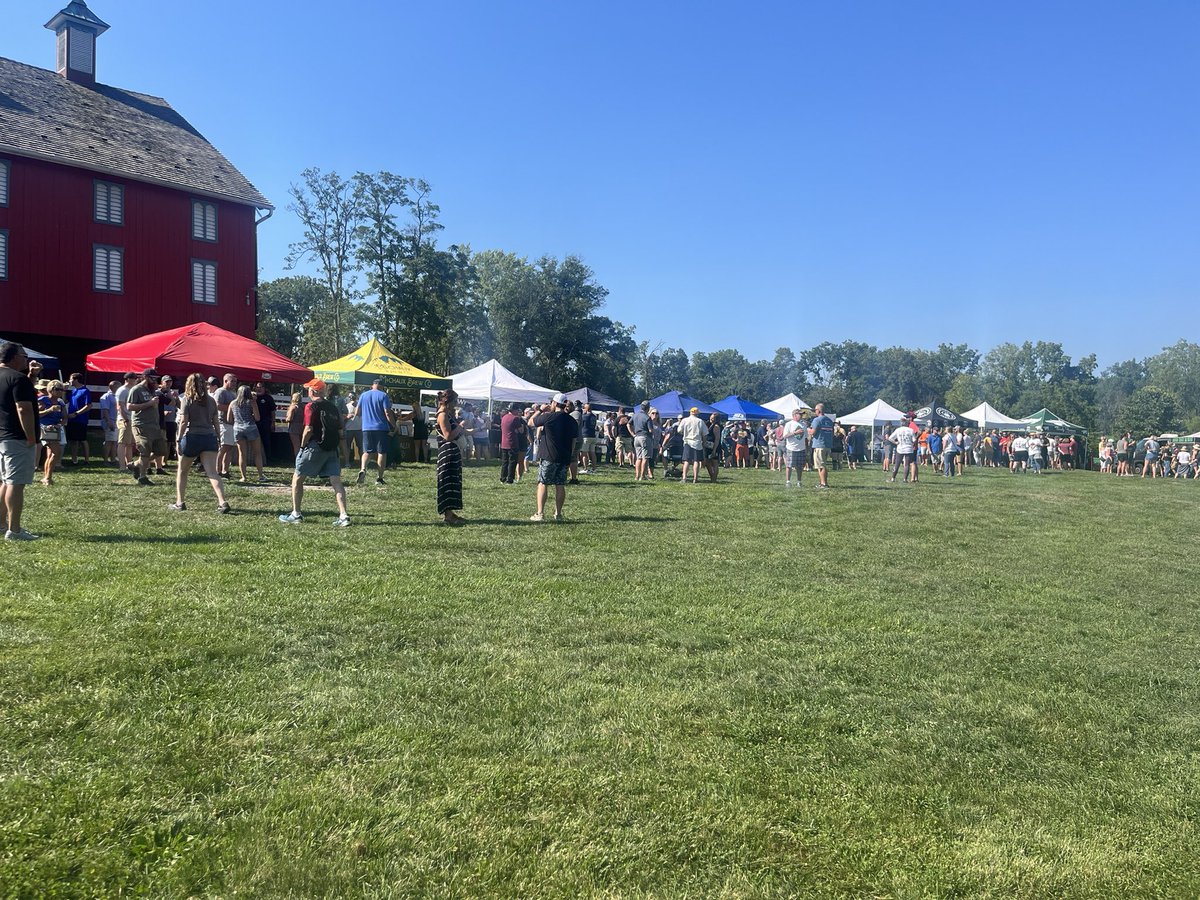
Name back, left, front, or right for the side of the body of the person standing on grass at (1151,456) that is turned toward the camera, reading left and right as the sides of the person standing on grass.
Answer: back

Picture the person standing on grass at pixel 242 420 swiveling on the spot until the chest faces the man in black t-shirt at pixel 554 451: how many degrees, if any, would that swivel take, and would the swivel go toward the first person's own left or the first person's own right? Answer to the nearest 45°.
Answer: approximately 135° to the first person's own right

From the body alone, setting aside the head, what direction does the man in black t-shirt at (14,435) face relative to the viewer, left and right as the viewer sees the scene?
facing to the right of the viewer

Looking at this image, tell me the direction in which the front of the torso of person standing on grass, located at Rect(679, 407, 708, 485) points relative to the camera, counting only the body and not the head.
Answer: away from the camera

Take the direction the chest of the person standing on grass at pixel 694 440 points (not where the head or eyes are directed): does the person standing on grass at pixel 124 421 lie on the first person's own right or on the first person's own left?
on the first person's own left

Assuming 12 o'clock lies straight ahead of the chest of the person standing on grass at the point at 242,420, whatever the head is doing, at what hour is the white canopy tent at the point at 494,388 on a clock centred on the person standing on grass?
The white canopy tent is roughly at 1 o'clock from the person standing on grass.

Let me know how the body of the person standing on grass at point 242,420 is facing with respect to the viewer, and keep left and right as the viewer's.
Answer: facing away from the viewer

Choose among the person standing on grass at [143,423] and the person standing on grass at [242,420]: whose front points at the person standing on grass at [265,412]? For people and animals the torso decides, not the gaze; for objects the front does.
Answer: the person standing on grass at [242,420]

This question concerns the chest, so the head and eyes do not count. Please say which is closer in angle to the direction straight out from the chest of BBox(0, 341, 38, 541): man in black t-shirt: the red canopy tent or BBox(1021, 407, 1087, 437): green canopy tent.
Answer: the green canopy tent
